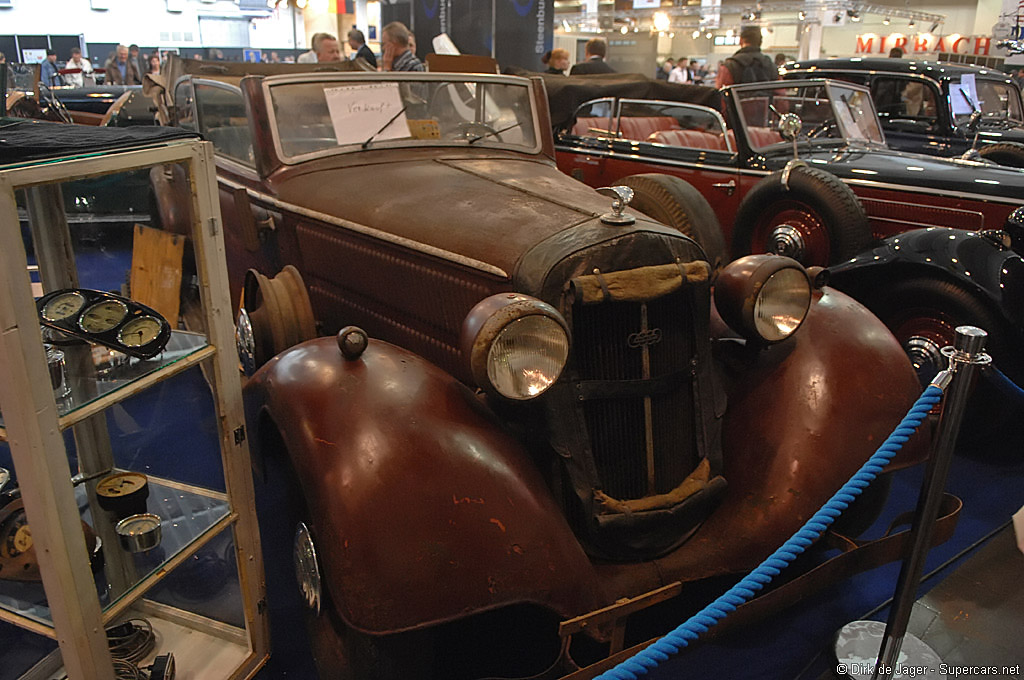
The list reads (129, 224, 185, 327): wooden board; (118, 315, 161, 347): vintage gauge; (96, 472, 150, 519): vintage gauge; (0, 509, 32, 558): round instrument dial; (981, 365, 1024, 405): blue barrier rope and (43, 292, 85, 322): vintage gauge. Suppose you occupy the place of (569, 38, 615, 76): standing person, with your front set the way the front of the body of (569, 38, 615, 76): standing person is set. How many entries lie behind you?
6

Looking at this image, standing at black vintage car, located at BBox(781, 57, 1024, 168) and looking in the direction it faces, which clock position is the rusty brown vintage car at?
The rusty brown vintage car is roughly at 2 o'clock from the black vintage car.

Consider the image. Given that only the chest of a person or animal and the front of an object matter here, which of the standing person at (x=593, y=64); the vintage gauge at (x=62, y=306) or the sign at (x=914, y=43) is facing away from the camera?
the standing person

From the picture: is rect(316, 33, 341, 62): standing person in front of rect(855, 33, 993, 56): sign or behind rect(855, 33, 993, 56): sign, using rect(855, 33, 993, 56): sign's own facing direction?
in front

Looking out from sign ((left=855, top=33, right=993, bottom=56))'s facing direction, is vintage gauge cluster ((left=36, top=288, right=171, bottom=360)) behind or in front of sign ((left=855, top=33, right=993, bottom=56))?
in front

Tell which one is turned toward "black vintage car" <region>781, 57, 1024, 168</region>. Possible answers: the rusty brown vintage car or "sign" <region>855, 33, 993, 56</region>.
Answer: the sign

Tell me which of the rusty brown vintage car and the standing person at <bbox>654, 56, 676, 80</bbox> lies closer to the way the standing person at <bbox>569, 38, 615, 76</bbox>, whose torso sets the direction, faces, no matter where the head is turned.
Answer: the standing person

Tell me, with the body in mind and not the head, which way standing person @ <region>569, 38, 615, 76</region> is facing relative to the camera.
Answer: away from the camera

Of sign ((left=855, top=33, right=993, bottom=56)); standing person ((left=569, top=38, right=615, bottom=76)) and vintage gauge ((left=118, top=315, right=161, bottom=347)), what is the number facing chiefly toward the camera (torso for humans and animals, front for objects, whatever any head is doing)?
2

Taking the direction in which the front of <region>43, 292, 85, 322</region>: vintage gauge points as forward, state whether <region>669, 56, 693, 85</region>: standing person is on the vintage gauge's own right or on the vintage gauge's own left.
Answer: on the vintage gauge's own left
